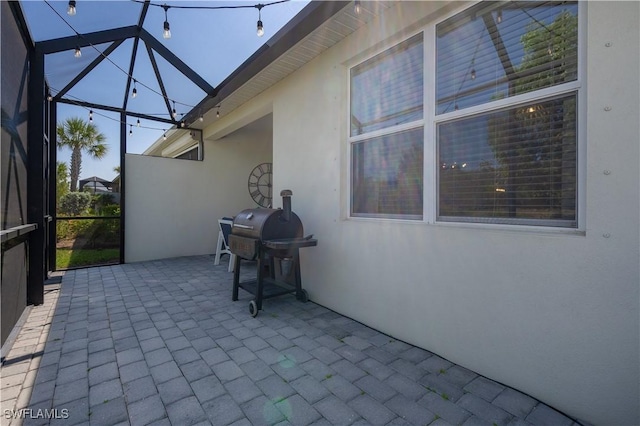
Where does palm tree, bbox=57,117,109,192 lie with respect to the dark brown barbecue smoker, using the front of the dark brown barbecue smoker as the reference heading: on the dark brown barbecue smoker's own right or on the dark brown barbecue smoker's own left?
on the dark brown barbecue smoker's own right

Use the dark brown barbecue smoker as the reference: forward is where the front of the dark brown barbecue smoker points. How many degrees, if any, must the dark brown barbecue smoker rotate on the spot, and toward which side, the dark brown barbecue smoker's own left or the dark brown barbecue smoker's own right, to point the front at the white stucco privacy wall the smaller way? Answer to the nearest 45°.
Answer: approximately 90° to the dark brown barbecue smoker's own right

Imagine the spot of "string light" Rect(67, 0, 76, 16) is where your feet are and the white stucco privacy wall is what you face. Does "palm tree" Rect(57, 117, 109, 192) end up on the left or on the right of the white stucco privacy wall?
left

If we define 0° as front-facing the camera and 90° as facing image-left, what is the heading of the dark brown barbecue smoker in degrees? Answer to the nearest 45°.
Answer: approximately 45°
